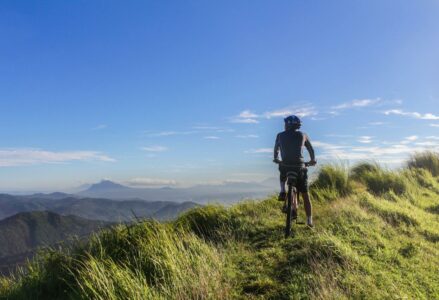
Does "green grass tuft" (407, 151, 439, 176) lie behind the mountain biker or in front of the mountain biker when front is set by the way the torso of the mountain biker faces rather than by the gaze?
in front

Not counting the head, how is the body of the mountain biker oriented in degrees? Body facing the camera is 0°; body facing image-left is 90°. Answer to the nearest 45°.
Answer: approximately 180°
